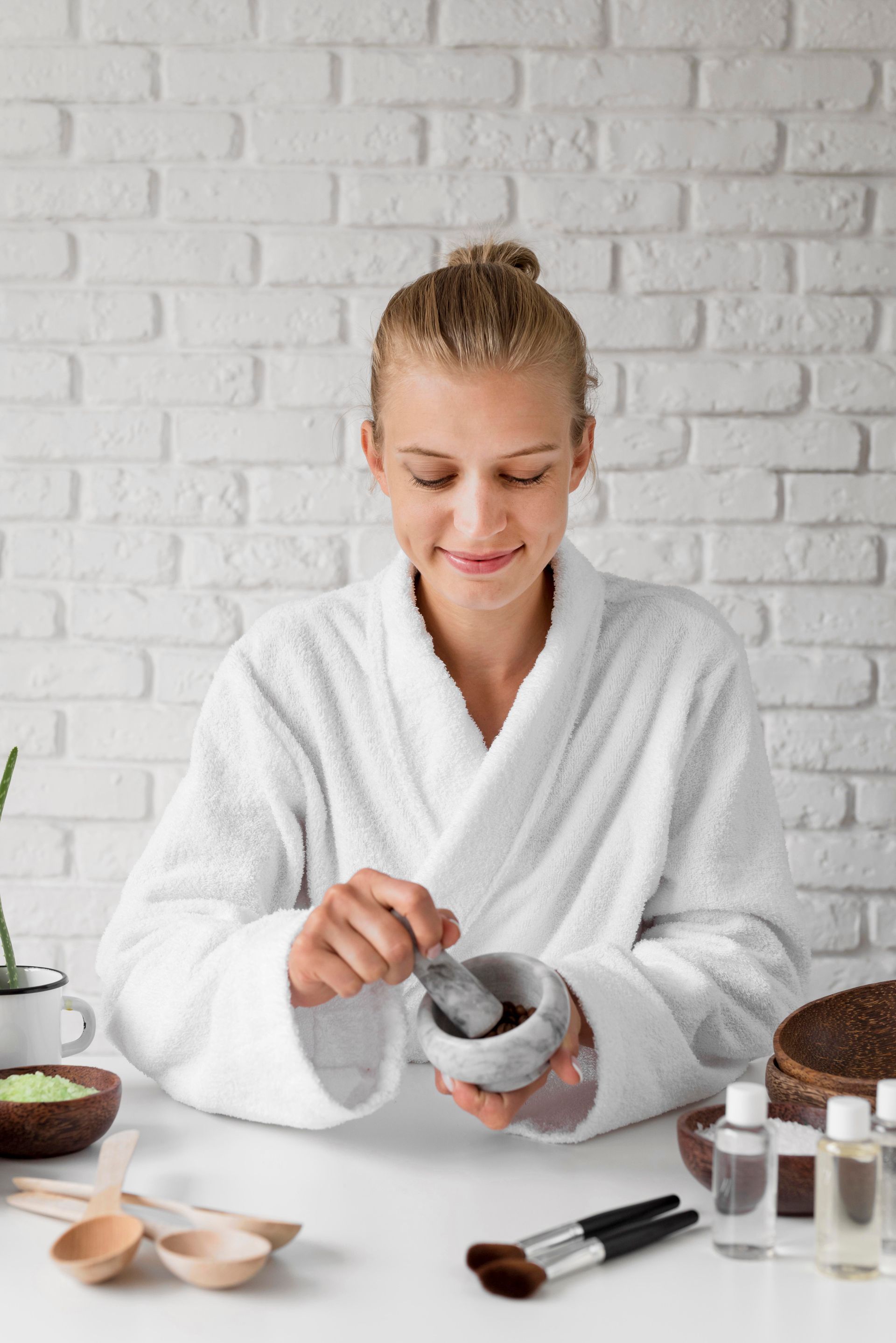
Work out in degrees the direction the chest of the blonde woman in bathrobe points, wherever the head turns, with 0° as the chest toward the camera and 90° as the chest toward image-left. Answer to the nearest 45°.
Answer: approximately 0°

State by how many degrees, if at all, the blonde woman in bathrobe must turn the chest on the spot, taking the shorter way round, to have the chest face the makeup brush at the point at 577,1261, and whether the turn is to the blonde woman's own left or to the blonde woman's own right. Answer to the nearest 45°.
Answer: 0° — they already face it

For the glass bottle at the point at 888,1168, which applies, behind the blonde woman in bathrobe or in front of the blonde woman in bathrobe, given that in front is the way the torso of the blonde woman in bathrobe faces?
in front

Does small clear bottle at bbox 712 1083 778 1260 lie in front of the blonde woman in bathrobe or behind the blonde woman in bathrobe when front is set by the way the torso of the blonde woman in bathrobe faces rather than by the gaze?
in front

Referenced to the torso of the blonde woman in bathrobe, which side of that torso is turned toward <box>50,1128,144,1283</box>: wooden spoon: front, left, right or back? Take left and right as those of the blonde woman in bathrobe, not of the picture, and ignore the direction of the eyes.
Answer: front

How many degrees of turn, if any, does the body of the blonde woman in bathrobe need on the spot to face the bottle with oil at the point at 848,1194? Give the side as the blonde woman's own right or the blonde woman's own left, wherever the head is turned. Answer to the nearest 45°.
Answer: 0° — they already face it
